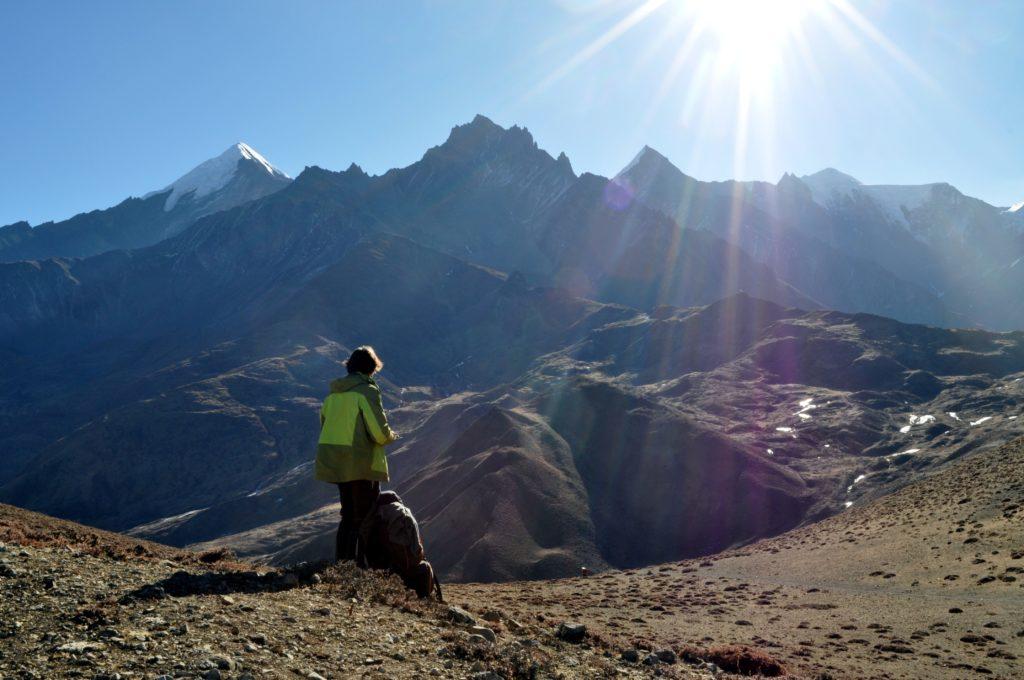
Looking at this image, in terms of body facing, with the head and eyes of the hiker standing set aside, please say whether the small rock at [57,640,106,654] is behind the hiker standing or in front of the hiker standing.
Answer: behind

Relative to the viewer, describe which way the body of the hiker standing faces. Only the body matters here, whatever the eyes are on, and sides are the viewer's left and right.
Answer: facing away from the viewer and to the right of the viewer
